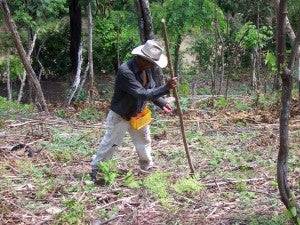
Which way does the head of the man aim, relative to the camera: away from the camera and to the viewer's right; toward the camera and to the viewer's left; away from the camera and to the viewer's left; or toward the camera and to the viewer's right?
toward the camera and to the viewer's right

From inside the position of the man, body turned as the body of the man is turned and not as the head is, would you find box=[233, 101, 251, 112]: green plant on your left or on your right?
on your left

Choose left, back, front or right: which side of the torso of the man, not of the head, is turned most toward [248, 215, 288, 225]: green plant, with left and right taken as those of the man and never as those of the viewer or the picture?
front

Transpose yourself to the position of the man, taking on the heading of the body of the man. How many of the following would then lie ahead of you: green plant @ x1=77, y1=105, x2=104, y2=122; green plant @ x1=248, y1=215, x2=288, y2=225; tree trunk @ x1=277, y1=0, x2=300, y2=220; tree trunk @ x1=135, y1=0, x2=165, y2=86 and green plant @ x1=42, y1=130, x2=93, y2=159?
2

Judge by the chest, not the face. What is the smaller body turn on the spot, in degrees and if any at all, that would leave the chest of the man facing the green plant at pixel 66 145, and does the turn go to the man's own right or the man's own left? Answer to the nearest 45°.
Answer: approximately 180°

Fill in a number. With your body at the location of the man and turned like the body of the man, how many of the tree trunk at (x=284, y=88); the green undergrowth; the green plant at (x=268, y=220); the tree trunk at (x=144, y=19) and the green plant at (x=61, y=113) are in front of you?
2

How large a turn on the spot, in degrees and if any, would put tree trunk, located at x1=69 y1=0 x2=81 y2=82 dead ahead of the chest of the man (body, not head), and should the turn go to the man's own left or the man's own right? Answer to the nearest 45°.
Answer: approximately 135° to the man's own left

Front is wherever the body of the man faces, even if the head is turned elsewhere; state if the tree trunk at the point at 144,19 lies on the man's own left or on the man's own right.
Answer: on the man's own left

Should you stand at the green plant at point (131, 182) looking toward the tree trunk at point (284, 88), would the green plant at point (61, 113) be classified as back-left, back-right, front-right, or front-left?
back-left

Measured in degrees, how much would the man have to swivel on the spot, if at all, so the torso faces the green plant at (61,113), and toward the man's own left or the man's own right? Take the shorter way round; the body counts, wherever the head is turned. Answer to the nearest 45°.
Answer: approximately 135° to the man's own left

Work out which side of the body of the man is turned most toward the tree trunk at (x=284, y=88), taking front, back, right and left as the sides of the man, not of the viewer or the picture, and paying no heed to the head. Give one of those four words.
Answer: front

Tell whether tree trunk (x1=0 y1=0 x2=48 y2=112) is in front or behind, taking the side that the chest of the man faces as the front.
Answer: behind

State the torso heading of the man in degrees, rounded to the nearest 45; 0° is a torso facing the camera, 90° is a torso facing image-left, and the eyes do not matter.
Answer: approximately 315°

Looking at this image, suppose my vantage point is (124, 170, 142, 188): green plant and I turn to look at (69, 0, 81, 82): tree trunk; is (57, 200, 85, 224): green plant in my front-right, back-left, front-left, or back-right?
back-left
